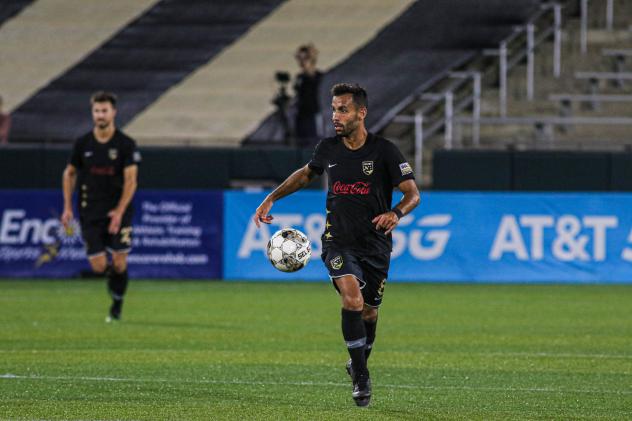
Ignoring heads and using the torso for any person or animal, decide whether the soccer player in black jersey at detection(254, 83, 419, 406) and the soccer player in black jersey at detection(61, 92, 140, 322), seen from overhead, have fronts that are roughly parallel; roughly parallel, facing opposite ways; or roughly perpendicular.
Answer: roughly parallel

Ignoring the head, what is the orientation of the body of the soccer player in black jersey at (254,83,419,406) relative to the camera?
toward the camera

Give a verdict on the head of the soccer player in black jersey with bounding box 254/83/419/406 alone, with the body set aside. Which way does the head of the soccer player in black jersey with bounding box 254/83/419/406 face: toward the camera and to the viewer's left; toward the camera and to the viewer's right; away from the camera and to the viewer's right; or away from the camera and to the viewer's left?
toward the camera and to the viewer's left

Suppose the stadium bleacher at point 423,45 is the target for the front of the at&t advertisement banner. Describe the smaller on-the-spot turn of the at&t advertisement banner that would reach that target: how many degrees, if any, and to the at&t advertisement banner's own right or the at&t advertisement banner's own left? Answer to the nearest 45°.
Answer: approximately 180°

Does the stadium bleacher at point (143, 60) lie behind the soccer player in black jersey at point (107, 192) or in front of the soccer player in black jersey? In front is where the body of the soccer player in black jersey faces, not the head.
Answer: behind

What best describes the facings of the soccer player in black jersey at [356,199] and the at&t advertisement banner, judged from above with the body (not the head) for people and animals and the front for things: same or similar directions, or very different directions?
same or similar directions

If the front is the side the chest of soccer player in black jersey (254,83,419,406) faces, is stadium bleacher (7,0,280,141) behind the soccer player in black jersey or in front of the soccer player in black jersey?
behind

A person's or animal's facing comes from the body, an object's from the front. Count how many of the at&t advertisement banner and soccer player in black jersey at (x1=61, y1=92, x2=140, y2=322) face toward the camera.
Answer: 2

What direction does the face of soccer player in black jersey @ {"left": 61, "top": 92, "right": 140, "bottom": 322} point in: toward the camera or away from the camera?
toward the camera

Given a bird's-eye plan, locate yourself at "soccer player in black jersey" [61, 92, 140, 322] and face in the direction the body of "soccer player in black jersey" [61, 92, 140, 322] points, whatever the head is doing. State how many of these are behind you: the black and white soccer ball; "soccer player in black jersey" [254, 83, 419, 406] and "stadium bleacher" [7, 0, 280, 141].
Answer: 1

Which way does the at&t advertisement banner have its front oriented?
toward the camera

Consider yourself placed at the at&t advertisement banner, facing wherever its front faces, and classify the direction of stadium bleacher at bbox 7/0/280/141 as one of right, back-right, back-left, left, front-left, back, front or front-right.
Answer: back-right
